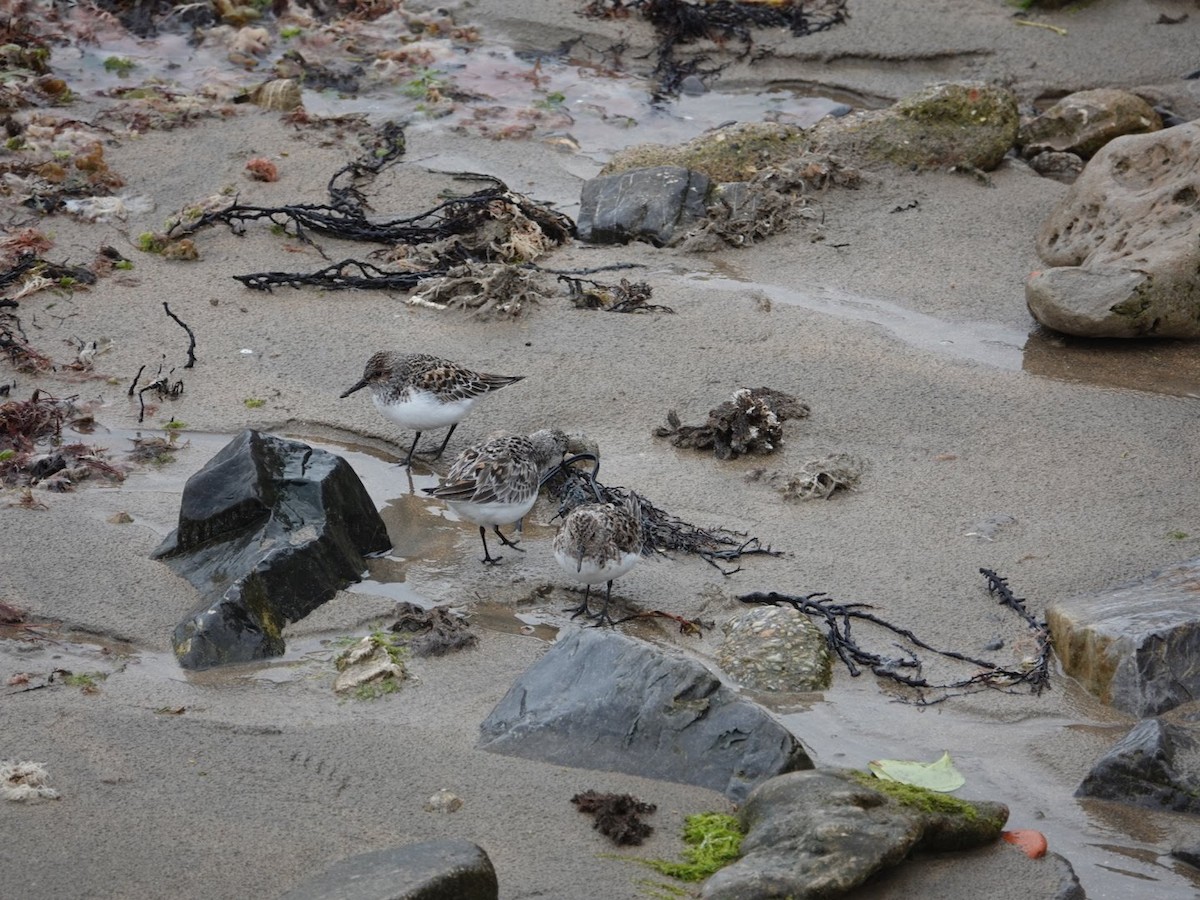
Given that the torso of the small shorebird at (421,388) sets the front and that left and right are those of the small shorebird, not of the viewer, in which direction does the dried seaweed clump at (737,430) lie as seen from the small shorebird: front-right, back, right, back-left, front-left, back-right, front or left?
back

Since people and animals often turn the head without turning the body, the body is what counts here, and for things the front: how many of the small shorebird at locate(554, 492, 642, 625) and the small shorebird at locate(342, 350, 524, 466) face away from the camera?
0

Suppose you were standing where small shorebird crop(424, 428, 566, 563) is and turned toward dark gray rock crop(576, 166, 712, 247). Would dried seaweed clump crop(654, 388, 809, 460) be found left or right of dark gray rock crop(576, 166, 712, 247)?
right

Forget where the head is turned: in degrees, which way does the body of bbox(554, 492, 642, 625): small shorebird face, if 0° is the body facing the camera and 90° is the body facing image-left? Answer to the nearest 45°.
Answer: approximately 45°

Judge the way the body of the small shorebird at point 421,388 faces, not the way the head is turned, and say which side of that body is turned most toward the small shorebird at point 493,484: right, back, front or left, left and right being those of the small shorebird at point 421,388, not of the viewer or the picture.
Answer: left

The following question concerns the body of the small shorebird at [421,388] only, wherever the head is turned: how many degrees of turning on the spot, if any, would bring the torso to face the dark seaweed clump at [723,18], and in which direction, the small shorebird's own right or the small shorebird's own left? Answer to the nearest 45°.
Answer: approximately 90° to the small shorebird's own right

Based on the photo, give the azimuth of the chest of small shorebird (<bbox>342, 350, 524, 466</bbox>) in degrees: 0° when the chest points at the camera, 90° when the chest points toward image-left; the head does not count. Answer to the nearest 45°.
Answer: approximately 90°

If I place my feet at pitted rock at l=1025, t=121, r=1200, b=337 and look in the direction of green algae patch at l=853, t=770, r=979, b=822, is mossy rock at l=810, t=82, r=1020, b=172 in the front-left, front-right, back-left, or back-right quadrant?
back-right

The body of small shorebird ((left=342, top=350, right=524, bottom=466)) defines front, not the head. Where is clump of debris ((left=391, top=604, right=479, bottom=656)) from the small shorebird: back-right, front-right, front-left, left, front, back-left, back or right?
left

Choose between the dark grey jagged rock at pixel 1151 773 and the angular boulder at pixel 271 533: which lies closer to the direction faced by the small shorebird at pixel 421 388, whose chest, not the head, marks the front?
the angular boulder

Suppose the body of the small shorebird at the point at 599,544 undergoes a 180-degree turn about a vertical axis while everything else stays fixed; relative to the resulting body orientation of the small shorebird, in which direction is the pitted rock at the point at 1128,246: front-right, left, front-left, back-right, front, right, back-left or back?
front

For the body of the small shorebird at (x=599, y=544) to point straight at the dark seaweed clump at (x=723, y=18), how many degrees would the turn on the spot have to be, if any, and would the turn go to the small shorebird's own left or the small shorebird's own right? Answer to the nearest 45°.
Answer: approximately 135° to the small shorebird's own right

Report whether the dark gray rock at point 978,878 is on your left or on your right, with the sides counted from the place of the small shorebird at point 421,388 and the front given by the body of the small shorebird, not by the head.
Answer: on your left
